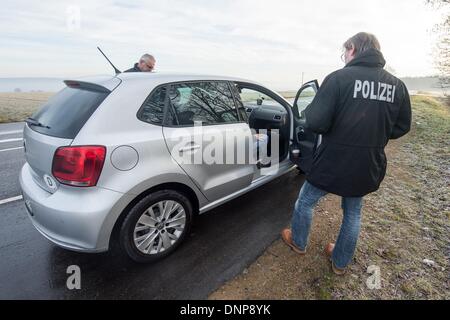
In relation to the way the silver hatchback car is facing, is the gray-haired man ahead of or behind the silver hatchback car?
ahead

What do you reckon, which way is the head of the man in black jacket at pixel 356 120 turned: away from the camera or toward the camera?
away from the camera

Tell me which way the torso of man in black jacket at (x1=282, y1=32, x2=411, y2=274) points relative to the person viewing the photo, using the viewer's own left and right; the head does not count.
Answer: facing away from the viewer and to the left of the viewer

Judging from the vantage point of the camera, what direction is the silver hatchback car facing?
facing away from the viewer and to the right of the viewer
